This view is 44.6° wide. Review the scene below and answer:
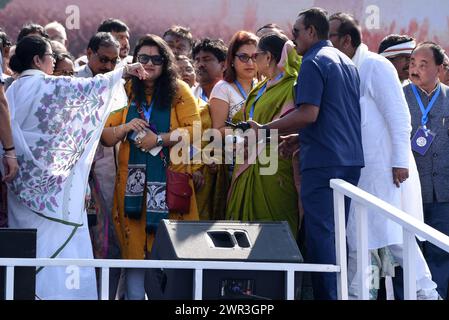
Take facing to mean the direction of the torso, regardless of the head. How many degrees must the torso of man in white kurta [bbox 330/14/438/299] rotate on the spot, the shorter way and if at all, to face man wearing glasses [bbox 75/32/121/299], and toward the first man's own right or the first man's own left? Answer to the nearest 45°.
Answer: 0° — they already face them

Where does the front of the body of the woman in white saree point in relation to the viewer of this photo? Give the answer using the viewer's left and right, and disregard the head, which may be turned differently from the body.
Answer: facing away from the viewer and to the right of the viewer

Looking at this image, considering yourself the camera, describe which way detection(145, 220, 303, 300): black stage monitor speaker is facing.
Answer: facing away from the viewer

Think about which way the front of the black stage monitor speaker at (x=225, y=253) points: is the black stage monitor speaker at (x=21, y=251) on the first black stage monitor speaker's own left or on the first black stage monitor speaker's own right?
on the first black stage monitor speaker's own left

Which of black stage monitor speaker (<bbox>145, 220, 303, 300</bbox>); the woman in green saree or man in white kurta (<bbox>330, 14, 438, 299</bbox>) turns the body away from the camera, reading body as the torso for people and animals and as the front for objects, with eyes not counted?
the black stage monitor speaker

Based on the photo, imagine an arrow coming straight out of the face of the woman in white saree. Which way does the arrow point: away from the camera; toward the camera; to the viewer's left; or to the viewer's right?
to the viewer's right

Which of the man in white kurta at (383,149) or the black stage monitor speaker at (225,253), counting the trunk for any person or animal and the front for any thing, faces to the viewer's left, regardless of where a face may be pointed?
the man in white kurta

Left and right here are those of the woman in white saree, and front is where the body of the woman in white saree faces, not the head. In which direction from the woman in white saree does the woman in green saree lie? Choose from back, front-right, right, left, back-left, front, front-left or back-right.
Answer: front-right

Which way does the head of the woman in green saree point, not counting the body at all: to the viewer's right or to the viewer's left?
to the viewer's left

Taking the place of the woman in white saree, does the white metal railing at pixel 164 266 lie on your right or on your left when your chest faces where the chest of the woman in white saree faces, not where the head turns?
on your right

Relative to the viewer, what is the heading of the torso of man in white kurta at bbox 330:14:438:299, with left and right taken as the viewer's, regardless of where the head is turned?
facing to the left of the viewer
